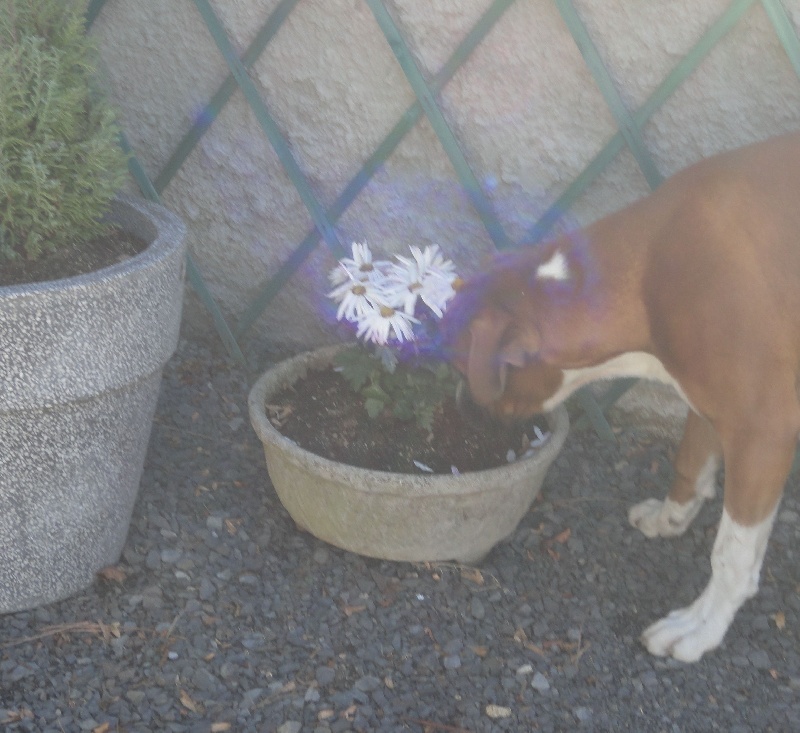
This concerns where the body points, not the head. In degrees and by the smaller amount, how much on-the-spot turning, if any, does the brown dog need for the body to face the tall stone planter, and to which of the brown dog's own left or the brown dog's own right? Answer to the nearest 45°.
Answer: approximately 45° to the brown dog's own left

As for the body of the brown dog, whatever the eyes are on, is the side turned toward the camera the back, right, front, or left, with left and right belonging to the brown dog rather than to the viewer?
left
